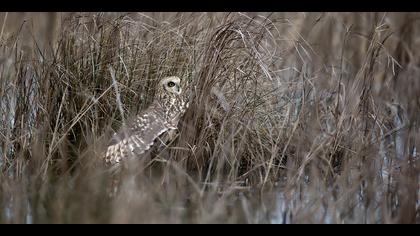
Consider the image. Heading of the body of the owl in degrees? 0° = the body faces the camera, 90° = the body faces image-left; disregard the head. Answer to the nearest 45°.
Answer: approximately 270°
